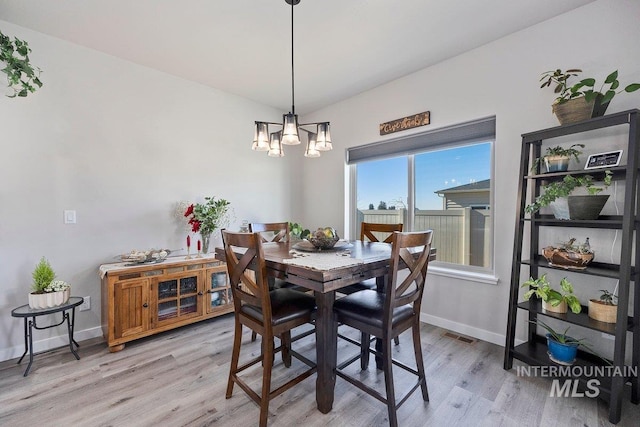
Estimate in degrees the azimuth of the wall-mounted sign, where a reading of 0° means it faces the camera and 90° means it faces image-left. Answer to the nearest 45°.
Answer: approximately 45°

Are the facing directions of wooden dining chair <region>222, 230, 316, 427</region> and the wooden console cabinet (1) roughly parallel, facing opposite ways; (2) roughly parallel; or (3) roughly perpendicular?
roughly perpendicular

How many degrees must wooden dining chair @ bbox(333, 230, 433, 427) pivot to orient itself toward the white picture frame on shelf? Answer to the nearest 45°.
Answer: approximately 90° to its right

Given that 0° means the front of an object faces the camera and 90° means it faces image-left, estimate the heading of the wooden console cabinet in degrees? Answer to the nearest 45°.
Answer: approximately 315°

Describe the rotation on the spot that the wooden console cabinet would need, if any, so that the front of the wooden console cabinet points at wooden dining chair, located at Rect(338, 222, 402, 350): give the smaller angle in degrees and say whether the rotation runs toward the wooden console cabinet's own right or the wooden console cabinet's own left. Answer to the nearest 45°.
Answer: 0° — it already faces it

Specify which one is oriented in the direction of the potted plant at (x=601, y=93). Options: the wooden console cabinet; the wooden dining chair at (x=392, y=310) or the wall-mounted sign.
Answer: the wooden console cabinet

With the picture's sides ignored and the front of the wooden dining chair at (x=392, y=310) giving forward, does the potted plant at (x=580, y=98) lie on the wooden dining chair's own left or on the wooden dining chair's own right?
on the wooden dining chair's own right

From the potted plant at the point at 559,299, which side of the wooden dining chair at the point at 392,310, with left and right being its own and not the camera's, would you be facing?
right

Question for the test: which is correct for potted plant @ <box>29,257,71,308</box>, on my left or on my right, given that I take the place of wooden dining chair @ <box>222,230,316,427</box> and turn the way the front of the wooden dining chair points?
on my left

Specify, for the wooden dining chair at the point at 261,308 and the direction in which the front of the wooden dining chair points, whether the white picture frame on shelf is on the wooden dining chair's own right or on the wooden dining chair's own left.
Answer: on the wooden dining chair's own right

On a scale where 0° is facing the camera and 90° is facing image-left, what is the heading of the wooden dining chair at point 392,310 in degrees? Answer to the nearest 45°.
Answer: approximately 135°
